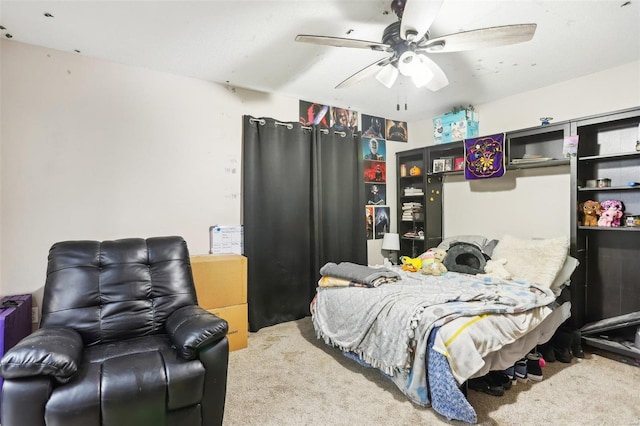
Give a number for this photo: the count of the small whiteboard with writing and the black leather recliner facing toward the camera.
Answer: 2

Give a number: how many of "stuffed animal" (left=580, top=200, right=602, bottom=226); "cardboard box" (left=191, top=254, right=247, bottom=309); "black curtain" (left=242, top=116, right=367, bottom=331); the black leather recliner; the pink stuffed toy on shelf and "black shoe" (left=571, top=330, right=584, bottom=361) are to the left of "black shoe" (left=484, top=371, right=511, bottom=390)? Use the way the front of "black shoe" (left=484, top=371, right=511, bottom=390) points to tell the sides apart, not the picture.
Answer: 3

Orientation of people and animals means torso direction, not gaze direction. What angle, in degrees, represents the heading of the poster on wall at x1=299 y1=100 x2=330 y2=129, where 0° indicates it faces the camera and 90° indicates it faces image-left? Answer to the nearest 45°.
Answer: approximately 315°

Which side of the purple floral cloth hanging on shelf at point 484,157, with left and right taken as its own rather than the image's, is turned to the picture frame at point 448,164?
right

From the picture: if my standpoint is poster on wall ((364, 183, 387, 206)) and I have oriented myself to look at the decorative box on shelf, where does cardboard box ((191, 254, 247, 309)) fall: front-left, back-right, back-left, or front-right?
back-right

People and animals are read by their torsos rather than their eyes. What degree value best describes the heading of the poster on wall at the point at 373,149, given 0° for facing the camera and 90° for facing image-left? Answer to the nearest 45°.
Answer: approximately 315°

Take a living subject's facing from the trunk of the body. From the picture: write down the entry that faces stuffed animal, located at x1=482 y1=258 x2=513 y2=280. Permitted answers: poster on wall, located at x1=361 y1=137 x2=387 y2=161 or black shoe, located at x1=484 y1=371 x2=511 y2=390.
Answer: the poster on wall

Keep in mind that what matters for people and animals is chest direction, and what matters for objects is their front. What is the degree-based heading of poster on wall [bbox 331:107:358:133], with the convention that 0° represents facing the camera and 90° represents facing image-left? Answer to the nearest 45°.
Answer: approximately 315°

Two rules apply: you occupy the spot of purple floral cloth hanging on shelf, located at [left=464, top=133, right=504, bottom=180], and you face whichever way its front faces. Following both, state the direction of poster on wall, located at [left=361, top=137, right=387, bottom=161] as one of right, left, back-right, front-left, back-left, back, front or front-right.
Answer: front-right

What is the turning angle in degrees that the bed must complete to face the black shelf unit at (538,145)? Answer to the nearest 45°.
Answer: approximately 180°
